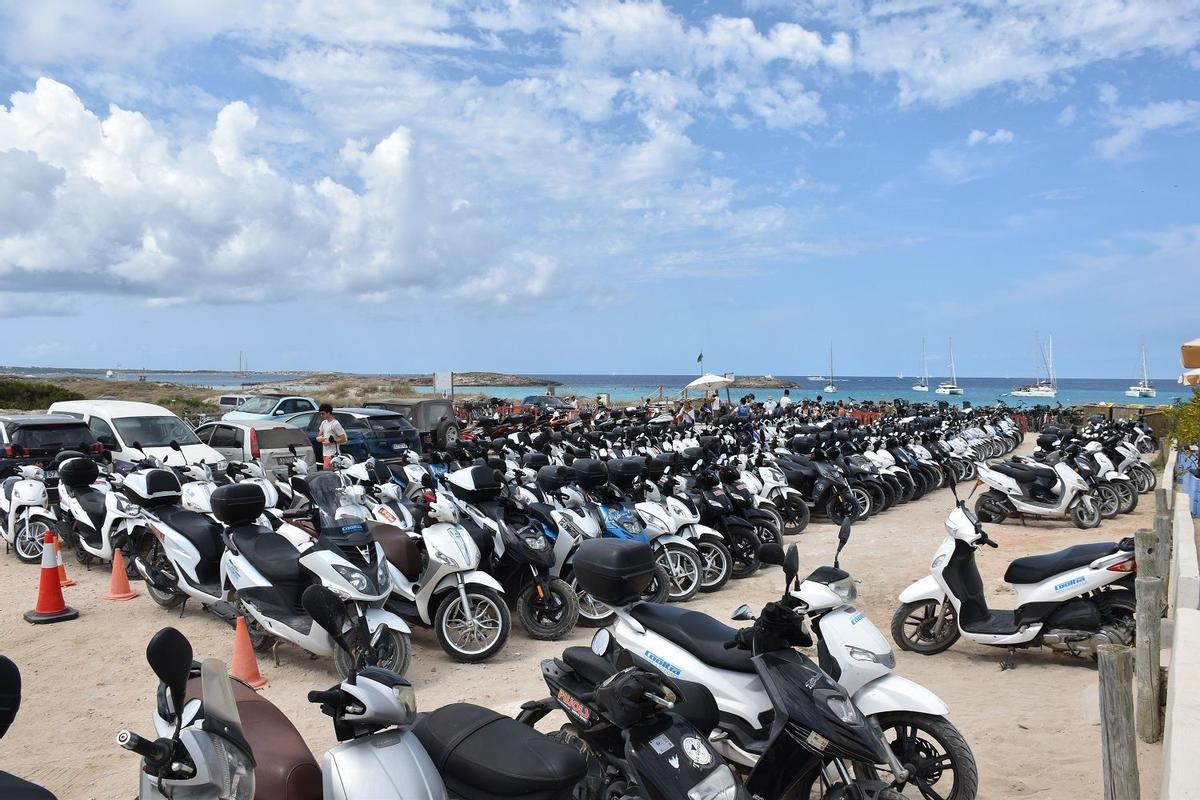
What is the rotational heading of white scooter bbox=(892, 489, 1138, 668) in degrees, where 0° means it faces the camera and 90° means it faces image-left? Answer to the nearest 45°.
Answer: approximately 90°

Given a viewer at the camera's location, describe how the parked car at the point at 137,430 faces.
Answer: facing the viewer and to the right of the viewer

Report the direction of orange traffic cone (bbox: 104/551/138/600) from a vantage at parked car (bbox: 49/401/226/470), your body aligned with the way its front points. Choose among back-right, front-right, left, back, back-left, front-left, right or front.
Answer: front-right

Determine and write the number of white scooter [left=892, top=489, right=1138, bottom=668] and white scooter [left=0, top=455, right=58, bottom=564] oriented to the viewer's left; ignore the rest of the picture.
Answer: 1

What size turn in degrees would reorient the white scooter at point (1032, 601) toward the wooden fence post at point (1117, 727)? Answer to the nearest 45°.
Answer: approximately 90° to its left
